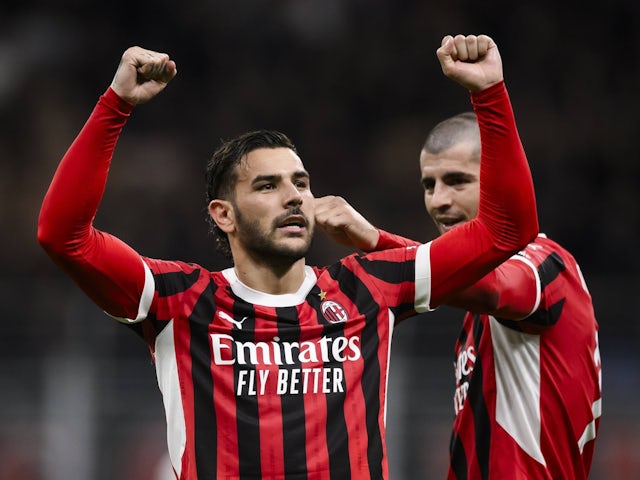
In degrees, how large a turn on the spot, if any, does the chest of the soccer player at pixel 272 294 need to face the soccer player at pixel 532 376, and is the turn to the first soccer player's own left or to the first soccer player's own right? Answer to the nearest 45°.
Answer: approximately 135° to the first soccer player's own left

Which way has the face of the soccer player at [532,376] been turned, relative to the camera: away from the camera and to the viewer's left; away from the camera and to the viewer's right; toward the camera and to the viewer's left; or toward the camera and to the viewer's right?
toward the camera and to the viewer's left

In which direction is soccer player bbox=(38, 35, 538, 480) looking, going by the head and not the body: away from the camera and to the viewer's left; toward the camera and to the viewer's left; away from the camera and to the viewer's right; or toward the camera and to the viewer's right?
toward the camera and to the viewer's right
